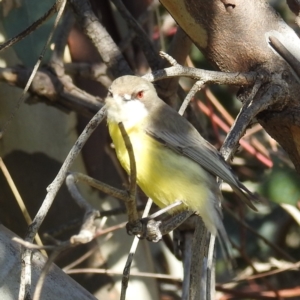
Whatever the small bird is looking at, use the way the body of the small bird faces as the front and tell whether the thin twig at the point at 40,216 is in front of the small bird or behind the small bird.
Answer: in front

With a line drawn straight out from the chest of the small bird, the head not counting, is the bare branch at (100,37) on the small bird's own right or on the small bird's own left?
on the small bird's own right

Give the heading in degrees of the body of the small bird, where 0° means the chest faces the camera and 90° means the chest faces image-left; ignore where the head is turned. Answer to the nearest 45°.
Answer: approximately 45°
